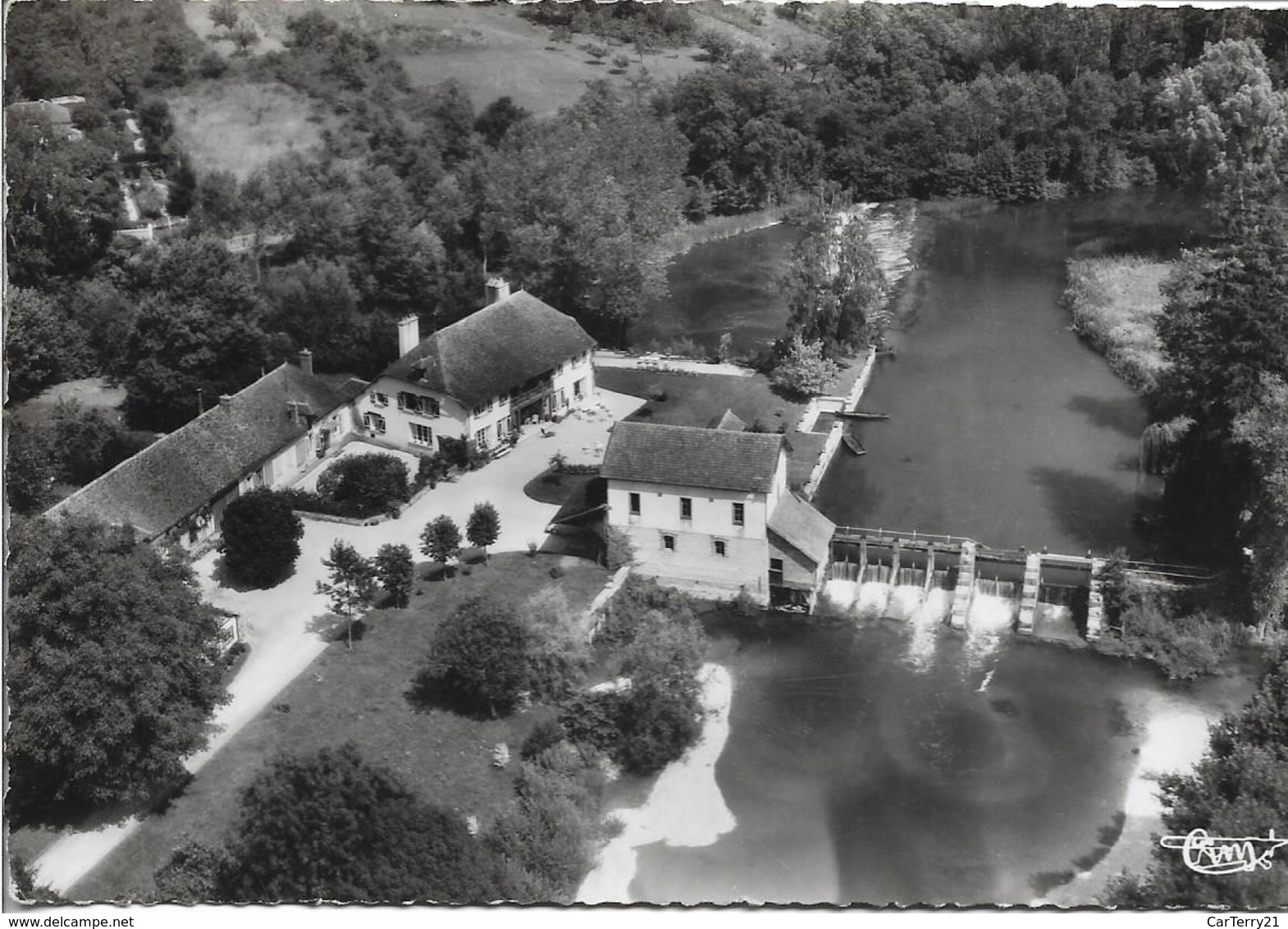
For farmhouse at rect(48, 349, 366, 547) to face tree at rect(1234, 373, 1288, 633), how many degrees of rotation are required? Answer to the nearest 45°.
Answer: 0° — it already faces it

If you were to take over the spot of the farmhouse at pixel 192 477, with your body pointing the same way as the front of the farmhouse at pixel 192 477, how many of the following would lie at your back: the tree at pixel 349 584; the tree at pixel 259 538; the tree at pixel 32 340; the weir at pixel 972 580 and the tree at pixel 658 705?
1

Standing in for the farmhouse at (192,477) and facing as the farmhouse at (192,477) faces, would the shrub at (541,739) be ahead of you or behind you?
ahead

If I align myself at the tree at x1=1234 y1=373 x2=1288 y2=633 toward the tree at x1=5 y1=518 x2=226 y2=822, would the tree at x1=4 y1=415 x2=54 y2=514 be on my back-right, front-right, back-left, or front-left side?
front-right

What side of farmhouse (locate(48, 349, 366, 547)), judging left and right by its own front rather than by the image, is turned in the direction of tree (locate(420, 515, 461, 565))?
front

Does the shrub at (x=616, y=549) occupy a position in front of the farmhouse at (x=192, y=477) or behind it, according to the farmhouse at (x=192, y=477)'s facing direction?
in front

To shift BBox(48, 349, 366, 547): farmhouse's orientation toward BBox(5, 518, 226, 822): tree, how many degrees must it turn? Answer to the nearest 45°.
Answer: approximately 45° to its right

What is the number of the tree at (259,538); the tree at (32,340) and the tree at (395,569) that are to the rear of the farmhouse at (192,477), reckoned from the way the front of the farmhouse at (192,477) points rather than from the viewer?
1

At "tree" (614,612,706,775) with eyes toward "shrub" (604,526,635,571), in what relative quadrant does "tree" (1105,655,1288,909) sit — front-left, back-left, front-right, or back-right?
back-right

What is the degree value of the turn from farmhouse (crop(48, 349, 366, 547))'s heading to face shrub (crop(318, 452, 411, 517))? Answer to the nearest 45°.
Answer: approximately 45° to its left

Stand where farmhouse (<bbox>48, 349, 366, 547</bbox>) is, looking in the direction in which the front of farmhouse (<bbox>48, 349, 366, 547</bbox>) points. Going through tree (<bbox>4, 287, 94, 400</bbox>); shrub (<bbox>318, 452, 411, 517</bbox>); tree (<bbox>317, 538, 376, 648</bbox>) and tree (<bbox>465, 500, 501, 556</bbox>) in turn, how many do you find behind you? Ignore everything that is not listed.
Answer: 1

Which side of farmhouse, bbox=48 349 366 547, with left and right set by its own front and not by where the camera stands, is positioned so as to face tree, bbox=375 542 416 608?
front

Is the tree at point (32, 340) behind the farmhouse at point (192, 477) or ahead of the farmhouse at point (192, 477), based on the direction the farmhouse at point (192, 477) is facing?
behind

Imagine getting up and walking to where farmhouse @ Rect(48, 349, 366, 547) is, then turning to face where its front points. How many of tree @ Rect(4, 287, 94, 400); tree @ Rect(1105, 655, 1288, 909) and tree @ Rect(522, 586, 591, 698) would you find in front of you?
2

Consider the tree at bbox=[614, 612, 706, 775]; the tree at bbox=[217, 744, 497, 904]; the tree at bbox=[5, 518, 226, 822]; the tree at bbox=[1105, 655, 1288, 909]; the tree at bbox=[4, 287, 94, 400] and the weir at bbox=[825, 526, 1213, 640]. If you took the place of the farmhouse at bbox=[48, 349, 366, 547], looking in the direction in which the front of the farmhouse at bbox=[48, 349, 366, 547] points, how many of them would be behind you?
1

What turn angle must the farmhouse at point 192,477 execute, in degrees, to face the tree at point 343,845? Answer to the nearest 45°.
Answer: approximately 45° to its right

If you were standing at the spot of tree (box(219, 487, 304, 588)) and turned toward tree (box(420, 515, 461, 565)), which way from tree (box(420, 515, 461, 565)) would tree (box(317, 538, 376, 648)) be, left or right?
right

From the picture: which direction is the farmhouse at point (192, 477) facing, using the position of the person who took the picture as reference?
facing the viewer and to the right of the viewer

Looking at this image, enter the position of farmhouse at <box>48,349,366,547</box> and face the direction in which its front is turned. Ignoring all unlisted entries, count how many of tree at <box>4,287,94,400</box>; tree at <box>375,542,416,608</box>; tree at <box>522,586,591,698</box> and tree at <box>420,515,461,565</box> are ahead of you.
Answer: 3
